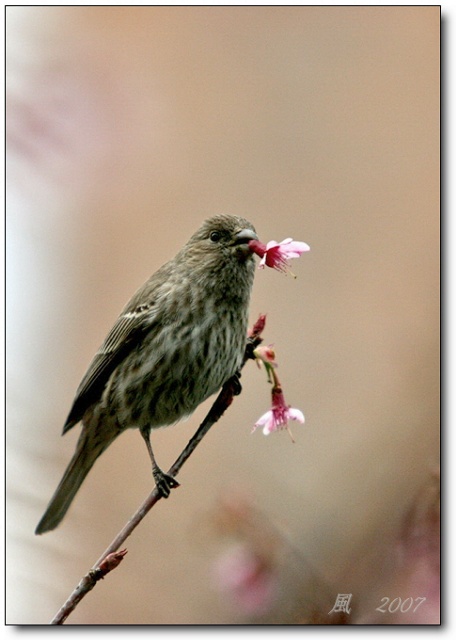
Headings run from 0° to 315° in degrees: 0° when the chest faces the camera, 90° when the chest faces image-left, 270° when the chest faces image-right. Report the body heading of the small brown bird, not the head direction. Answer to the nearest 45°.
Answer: approximately 315°
